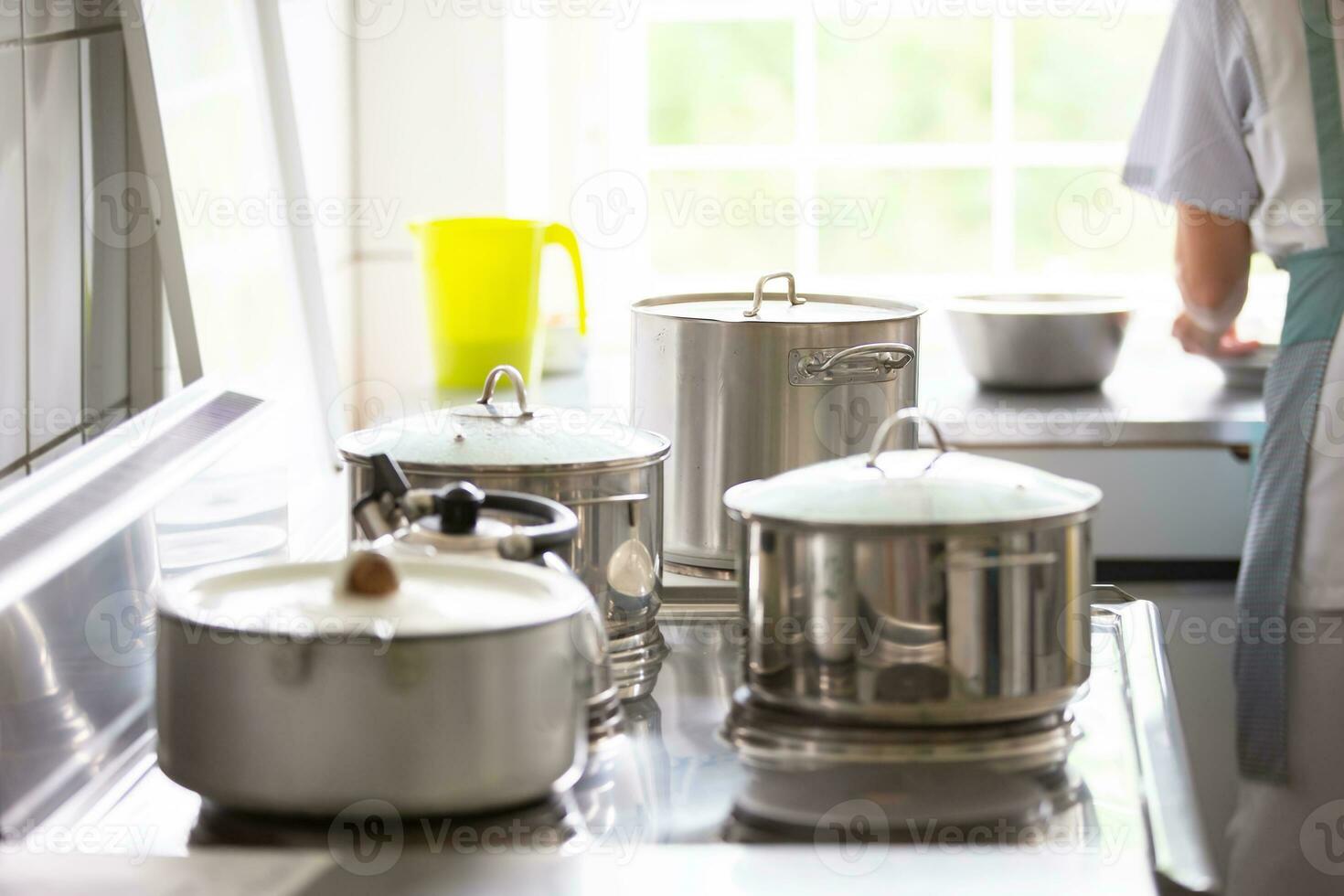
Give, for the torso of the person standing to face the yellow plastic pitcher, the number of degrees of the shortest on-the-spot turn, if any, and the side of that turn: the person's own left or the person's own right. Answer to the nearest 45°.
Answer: approximately 45° to the person's own left

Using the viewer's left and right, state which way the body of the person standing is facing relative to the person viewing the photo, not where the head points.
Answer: facing away from the viewer and to the left of the viewer

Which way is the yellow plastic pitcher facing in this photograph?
to the viewer's left

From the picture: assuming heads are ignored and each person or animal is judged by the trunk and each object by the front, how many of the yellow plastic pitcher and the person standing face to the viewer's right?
0

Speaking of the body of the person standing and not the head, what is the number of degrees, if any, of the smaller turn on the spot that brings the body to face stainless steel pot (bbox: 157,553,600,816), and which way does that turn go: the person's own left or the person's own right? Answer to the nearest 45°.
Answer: approximately 135° to the person's own left

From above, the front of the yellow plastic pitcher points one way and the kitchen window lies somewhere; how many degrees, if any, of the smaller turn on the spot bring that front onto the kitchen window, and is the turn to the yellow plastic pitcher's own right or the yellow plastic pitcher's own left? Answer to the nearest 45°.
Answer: approximately 135° to the yellow plastic pitcher's own right

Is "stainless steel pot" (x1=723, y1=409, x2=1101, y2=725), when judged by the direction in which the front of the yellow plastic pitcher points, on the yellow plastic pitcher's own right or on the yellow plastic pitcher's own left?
on the yellow plastic pitcher's own left

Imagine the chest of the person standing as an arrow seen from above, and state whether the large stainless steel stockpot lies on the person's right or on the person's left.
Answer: on the person's left

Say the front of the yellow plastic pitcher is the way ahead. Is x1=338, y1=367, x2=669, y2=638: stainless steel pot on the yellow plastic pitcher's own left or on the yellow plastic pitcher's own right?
on the yellow plastic pitcher's own left
